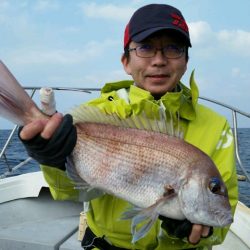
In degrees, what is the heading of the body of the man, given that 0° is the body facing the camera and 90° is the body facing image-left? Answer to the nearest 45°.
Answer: approximately 0°
